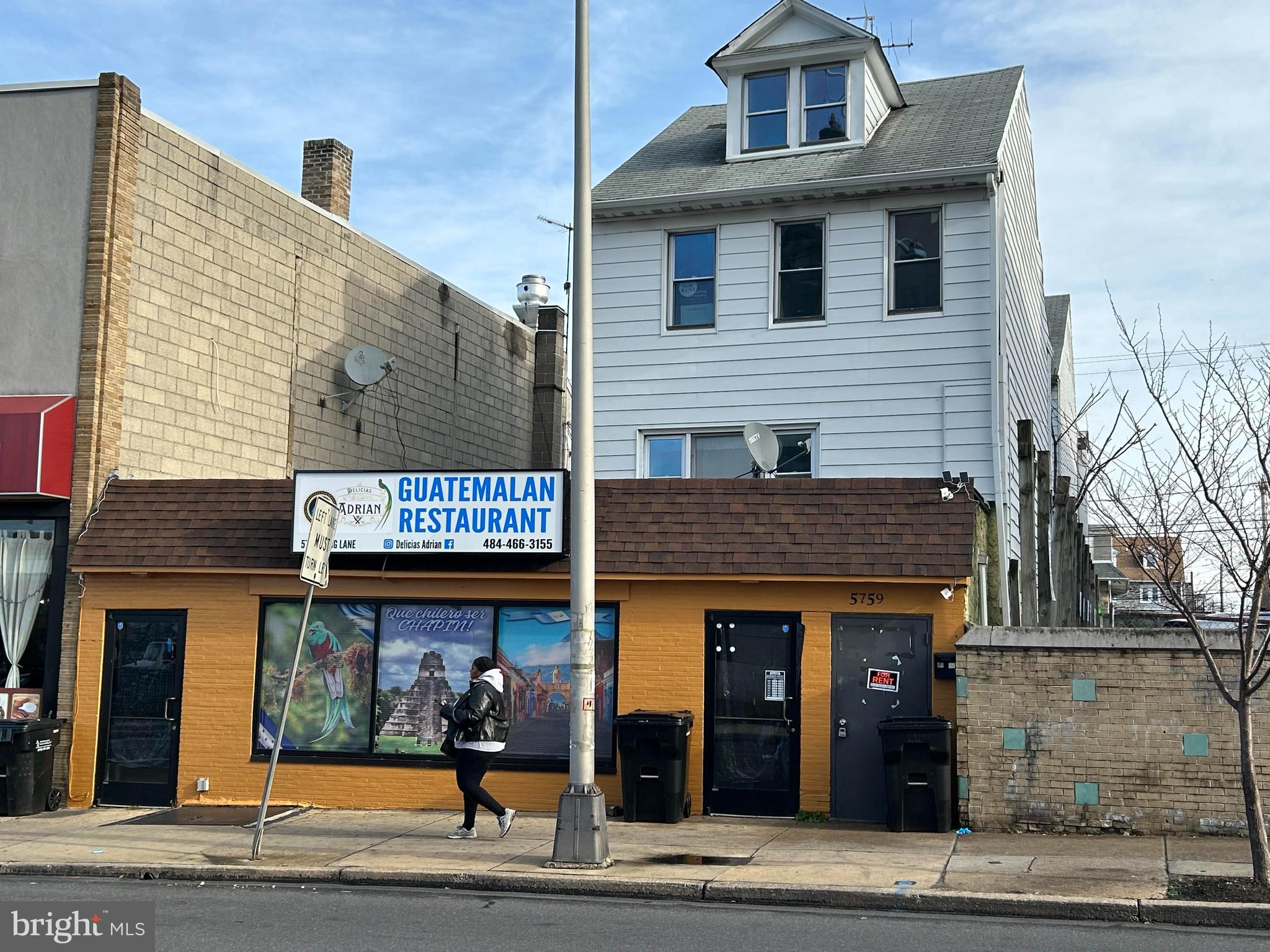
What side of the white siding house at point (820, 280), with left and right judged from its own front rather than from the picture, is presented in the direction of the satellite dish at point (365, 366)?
right

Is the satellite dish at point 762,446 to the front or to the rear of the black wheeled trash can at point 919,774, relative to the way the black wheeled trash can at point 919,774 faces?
to the rear

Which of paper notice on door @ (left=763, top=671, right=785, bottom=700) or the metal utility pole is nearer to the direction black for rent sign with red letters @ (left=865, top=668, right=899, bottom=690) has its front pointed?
the metal utility pole

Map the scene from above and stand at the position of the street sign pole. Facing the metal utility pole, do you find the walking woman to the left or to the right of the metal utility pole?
left

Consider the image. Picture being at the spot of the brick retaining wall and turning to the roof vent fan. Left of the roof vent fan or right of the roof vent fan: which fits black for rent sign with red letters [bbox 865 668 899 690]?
left

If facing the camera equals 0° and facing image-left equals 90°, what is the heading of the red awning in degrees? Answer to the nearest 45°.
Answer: approximately 0°
